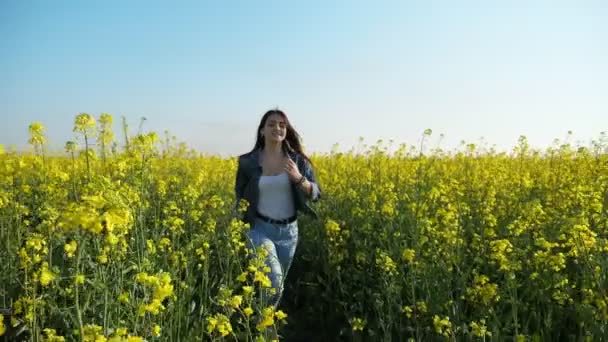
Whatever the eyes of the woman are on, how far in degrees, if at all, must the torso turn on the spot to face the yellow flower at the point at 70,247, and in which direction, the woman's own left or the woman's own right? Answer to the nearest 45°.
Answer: approximately 45° to the woman's own right

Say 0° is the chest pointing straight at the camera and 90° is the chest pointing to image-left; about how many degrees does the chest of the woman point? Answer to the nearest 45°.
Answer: approximately 0°
